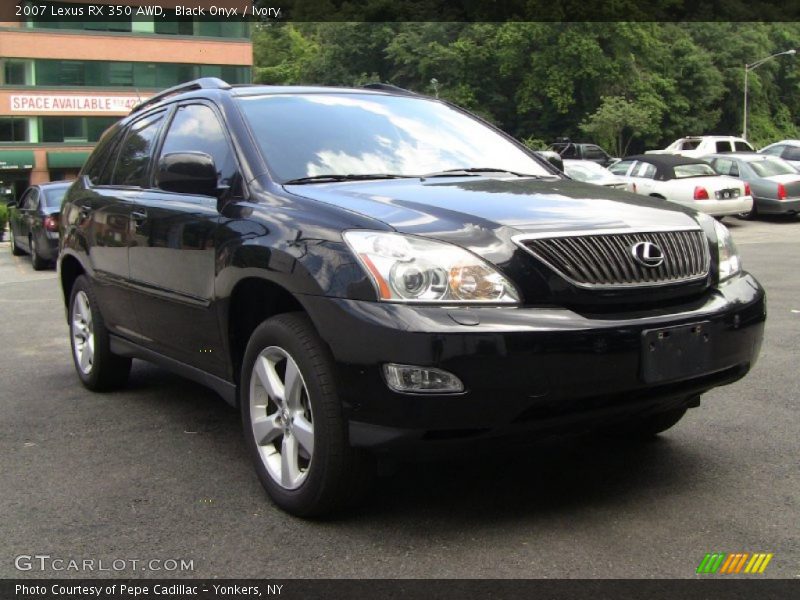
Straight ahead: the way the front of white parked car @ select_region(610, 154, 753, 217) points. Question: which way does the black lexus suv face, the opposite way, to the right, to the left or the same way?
the opposite way

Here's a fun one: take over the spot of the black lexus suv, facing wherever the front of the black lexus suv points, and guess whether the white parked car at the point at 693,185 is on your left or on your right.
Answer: on your left

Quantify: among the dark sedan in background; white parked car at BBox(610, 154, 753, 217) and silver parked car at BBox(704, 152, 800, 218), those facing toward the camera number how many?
0

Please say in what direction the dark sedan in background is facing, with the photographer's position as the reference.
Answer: facing away from the viewer and to the left of the viewer

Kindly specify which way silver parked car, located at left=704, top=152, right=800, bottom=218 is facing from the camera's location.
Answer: facing away from the viewer and to the left of the viewer

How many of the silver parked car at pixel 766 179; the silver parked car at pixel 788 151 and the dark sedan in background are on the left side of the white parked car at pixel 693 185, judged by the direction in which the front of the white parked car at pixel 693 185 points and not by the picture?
1

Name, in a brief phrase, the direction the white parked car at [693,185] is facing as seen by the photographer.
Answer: facing away from the viewer and to the left of the viewer

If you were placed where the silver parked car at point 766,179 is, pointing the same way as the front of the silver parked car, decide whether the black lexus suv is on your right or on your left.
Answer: on your left

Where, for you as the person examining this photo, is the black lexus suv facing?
facing the viewer and to the right of the viewer

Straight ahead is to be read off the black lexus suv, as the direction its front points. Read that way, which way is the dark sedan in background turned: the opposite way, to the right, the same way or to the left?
the opposite way

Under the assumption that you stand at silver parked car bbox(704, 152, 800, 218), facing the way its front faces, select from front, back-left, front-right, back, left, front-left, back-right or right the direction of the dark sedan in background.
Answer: left

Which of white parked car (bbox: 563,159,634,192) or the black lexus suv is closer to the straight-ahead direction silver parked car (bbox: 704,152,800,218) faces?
the white parked car
